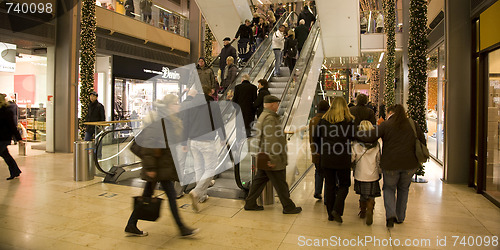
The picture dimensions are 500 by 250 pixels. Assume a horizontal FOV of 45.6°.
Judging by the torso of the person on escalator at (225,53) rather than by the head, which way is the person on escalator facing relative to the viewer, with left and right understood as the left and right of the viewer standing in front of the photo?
facing the viewer and to the left of the viewer

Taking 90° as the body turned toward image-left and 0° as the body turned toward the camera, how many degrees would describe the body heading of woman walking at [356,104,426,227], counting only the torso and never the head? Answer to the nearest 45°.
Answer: approximately 180°

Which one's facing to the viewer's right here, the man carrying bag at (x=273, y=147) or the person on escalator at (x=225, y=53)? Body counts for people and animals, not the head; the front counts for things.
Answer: the man carrying bag

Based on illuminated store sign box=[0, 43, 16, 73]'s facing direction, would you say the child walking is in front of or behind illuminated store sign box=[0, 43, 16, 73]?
in front

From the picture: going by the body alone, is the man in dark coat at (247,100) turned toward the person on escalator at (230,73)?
yes

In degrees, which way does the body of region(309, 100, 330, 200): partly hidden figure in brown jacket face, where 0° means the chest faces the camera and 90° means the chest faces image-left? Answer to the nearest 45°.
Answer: approximately 180°

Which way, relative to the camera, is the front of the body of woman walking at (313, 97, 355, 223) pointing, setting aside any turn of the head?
away from the camera

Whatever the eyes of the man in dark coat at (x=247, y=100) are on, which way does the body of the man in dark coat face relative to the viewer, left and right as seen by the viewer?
facing away from the viewer

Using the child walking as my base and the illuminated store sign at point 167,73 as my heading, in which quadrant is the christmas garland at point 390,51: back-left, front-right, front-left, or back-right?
front-right

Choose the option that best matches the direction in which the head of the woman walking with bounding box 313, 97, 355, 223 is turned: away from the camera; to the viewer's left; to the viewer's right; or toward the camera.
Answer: away from the camera

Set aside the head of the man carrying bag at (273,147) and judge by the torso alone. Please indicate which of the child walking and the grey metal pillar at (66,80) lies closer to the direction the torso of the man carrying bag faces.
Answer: the child walking

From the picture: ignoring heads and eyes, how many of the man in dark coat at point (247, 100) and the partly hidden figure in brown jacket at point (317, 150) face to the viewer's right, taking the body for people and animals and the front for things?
0
